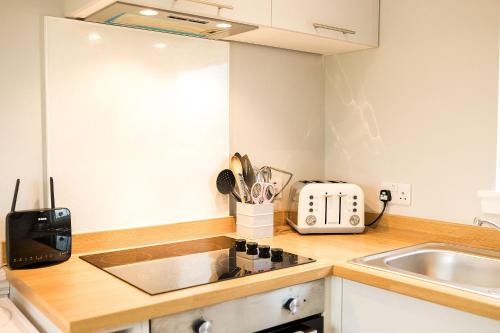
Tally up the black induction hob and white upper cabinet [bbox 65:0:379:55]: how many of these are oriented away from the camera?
0

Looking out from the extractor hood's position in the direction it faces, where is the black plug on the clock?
The black plug is roughly at 10 o'clock from the extractor hood.

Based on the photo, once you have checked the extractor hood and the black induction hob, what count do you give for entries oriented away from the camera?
0

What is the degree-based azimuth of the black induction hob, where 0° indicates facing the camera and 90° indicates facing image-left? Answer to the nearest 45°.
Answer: approximately 315°

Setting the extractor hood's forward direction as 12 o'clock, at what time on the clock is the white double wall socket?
The white double wall socket is roughly at 10 o'clock from the extractor hood.

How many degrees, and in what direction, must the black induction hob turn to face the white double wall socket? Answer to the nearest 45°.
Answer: approximately 90° to its left

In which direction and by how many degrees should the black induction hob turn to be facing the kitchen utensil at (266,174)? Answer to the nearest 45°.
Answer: approximately 90° to its left
